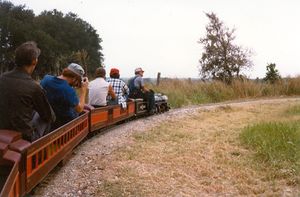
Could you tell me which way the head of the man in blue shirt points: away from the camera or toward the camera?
away from the camera

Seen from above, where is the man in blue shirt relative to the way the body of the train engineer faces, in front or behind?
behind

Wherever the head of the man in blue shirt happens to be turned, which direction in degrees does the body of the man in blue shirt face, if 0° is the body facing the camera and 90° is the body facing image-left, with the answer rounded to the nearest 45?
approximately 225°

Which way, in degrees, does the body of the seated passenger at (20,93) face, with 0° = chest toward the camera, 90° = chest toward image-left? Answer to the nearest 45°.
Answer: approximately 225°

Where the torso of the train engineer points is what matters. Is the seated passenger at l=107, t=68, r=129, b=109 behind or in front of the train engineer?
behind

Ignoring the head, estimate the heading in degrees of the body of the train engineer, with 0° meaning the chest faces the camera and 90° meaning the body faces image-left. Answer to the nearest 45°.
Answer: approximately 225°
